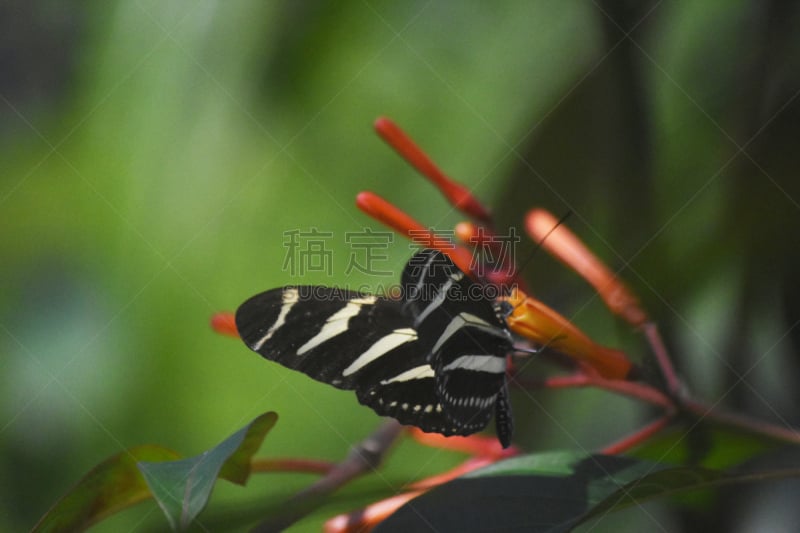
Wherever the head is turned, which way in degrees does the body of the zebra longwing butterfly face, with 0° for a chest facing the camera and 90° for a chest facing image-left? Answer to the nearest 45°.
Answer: approximately 270°
